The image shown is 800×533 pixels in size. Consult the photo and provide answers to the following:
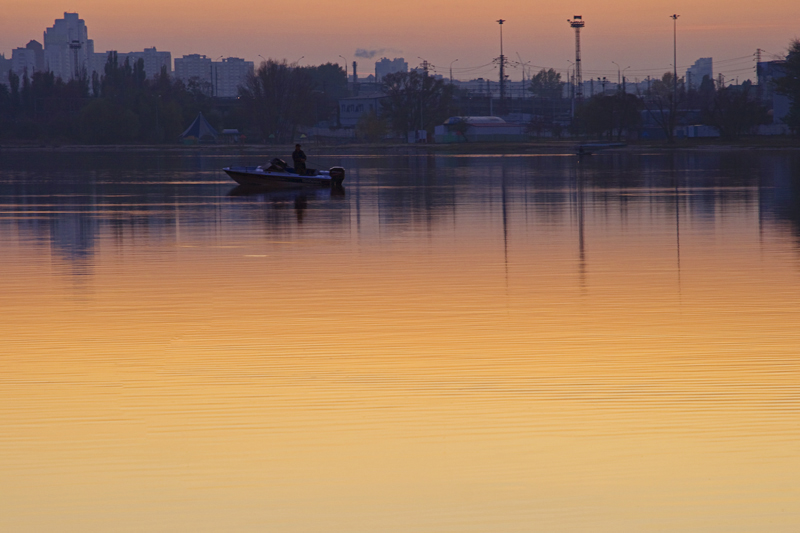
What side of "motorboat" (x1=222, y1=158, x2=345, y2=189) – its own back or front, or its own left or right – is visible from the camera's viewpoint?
left

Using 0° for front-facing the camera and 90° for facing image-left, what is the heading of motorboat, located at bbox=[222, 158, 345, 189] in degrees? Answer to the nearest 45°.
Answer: approximately 90°
